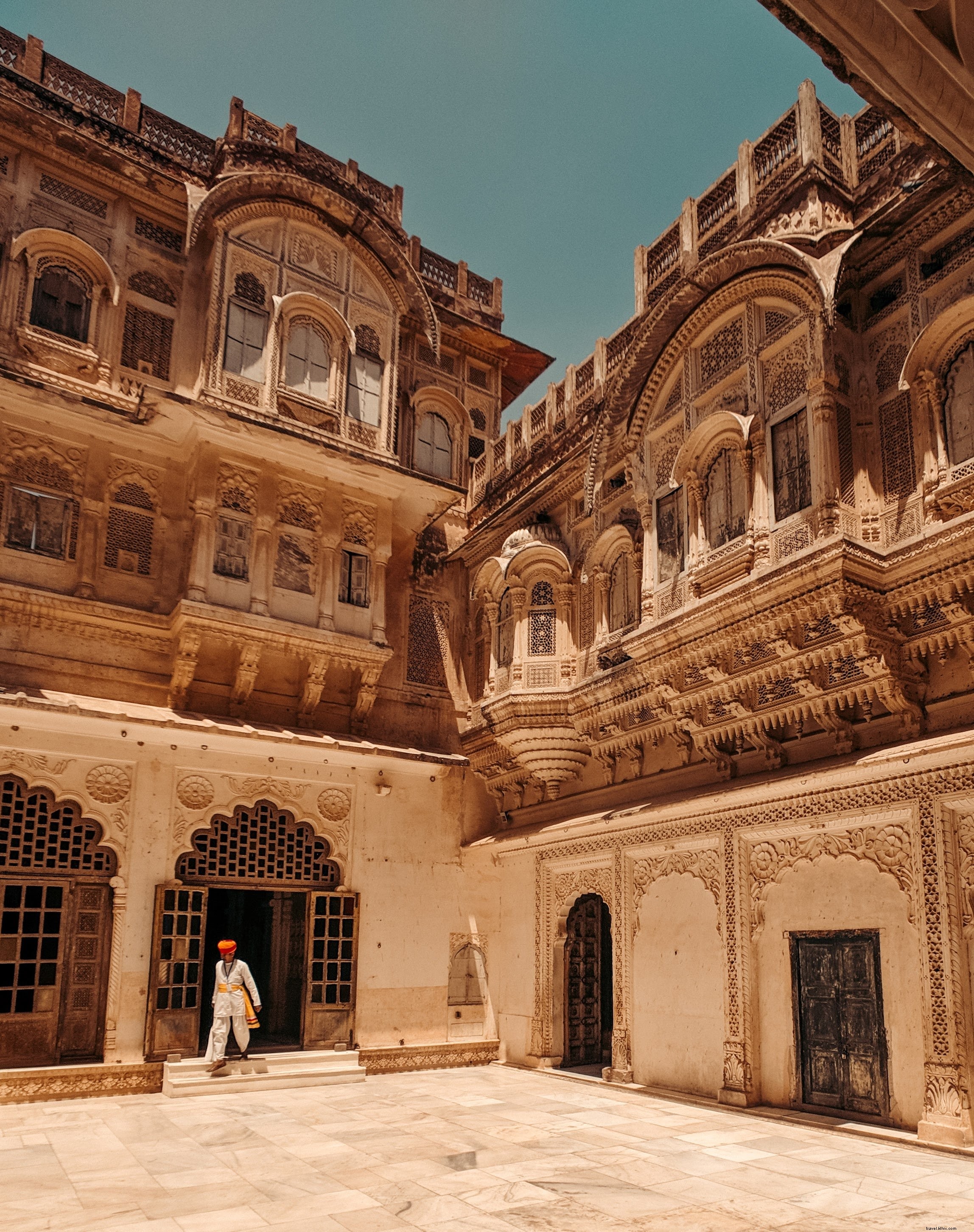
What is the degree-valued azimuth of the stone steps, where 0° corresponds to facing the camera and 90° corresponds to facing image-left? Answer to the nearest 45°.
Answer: approximately 0°
